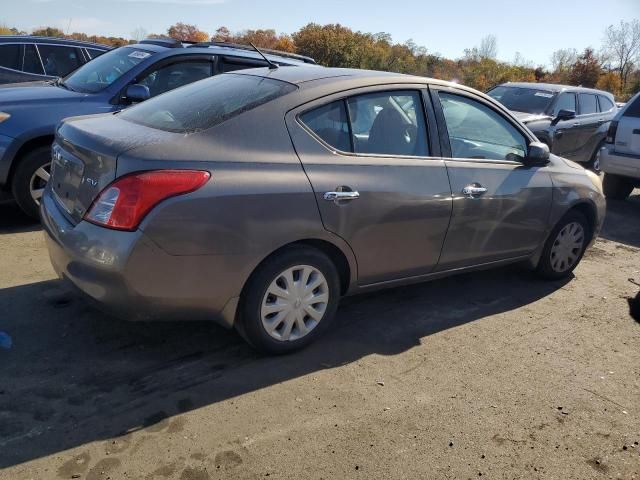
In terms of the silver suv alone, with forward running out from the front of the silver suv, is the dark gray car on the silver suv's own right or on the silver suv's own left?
on the silver suv's own left

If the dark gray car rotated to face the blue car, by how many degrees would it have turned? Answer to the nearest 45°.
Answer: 0° — it already faces it

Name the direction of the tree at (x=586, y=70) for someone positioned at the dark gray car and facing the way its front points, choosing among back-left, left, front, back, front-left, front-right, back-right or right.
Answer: back-right

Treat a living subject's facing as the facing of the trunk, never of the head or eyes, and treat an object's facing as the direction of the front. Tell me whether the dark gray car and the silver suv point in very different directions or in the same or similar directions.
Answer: very different directions

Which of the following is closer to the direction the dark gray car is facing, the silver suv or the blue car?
the blue car

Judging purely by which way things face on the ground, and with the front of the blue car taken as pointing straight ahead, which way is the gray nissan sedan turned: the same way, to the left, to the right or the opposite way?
the opposite way

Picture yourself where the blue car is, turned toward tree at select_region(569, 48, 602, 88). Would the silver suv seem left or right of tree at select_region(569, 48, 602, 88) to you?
right

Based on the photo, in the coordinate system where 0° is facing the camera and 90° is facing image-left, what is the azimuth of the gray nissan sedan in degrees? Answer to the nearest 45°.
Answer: approximately 225°

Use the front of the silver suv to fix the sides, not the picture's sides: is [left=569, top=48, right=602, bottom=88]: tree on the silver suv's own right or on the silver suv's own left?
on the silver suv's own left

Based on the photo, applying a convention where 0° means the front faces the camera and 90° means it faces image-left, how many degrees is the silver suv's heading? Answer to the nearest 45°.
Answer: approximately 225°
